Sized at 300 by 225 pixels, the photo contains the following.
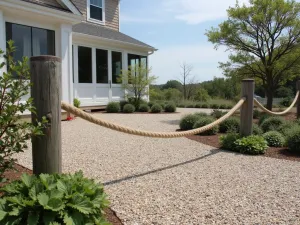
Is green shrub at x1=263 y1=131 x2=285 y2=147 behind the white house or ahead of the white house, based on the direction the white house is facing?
ahead

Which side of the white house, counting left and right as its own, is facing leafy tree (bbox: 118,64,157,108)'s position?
left

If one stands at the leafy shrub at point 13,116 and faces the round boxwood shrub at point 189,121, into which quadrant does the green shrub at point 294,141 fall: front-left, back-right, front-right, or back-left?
front-right

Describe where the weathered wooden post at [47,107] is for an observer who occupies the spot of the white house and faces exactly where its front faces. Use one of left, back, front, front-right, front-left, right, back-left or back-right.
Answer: front-right

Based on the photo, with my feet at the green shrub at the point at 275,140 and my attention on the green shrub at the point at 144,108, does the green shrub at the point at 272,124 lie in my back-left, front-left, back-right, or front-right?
front-right

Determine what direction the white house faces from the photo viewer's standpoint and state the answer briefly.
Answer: facing the viewer and to the right of the viewer

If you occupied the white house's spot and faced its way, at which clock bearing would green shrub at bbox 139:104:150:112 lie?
The green shrub is roughly at 10 o'clock from the white house.

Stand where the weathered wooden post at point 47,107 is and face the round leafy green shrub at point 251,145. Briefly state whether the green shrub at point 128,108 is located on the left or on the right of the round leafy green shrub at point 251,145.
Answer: left

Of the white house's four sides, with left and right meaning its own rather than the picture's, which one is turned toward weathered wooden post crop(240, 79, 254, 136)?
front

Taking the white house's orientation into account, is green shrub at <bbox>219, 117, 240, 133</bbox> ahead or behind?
ahead
